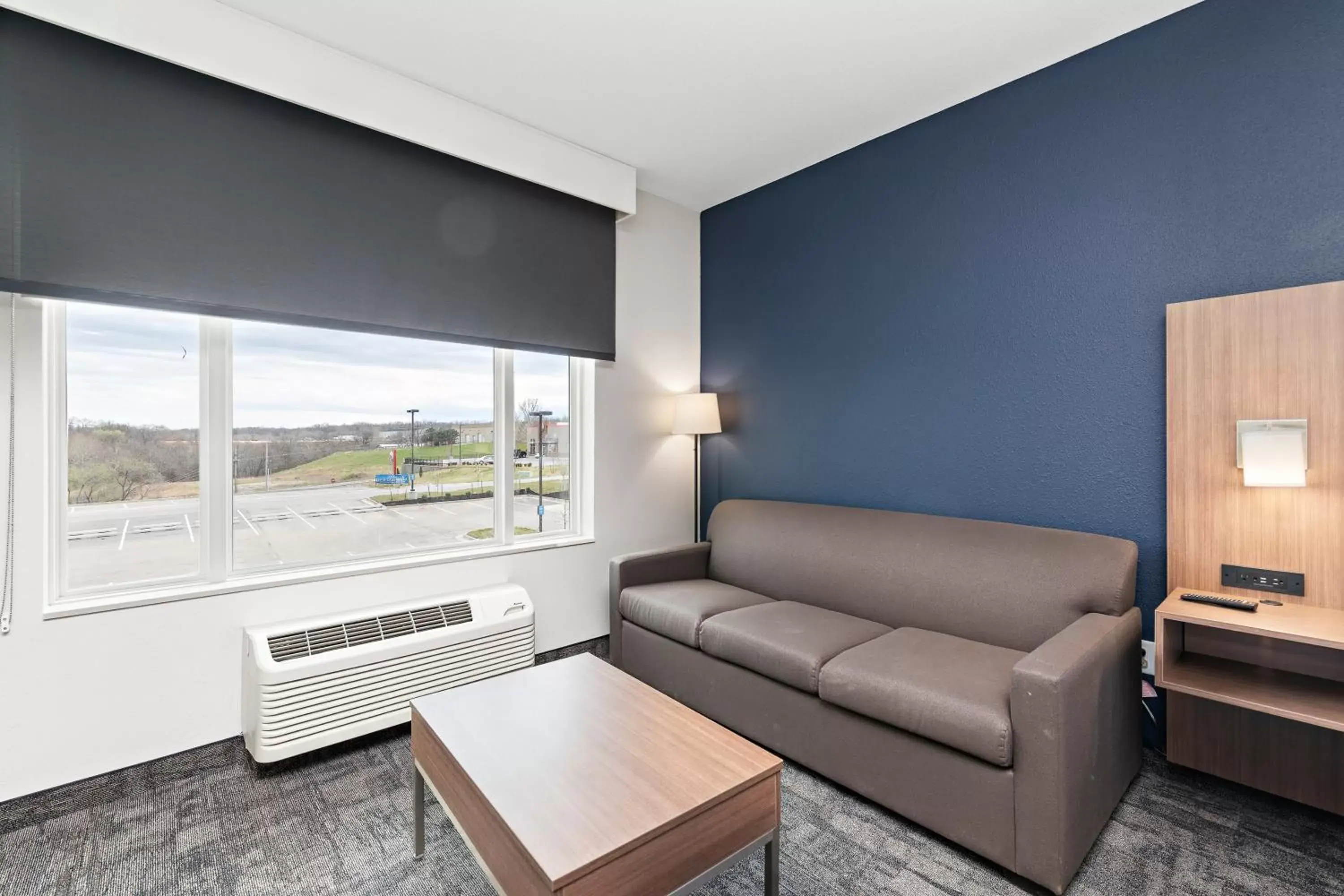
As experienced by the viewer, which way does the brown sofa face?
facing the viewer and to the left of the viewer

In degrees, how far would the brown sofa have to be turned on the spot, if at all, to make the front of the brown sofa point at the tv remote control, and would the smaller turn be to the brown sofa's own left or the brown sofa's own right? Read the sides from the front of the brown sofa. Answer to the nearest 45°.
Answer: approximately 135° to the brown sofa's own left

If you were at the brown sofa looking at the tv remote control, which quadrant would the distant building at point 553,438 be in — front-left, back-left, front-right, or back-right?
back-left

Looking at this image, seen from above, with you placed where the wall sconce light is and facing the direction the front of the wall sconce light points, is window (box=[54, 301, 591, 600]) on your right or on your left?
on your right

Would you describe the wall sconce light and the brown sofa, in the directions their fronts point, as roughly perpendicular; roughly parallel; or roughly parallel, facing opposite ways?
roughly parallel

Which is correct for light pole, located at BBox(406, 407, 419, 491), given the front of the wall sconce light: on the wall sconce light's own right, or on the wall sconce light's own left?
on the wall sconce light's own right

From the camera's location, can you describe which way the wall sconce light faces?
facing the viewer

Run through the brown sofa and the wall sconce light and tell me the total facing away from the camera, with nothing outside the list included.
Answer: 0
